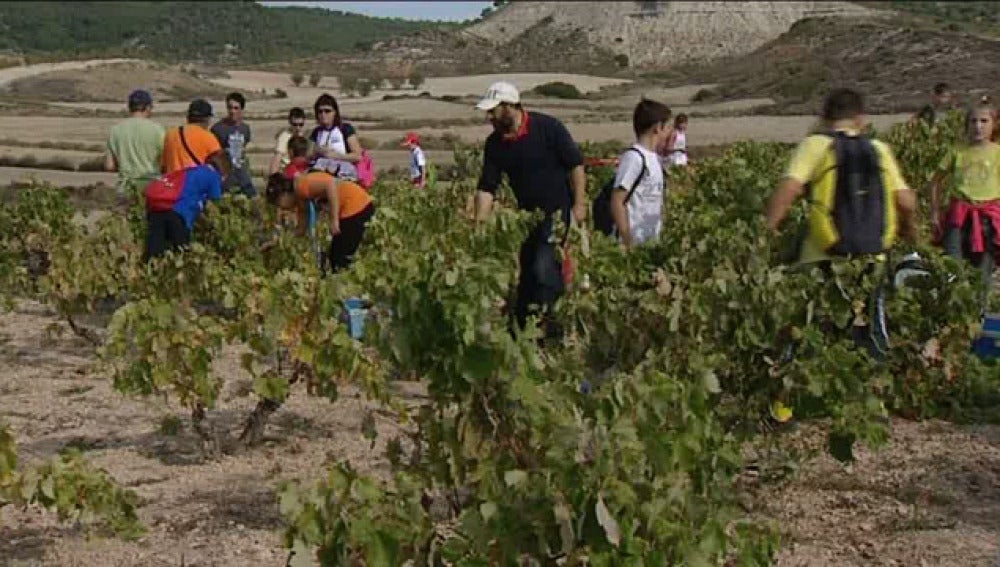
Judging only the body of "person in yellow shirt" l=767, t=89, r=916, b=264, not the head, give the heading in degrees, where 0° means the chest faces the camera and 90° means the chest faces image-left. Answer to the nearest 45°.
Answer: approximately 180°

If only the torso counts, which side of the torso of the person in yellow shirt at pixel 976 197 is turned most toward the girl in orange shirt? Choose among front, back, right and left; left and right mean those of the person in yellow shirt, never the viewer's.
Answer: right

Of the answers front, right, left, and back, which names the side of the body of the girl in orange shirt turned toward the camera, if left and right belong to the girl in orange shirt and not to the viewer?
left

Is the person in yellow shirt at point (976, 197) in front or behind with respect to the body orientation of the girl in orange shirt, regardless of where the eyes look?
behind

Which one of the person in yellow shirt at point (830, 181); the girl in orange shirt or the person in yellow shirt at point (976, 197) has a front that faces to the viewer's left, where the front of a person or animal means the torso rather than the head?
the girl in orange shirt

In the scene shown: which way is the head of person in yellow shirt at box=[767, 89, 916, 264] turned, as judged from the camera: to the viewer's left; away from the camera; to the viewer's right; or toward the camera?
away from the camera

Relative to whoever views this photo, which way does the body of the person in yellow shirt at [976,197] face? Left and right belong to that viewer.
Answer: facing the viewer

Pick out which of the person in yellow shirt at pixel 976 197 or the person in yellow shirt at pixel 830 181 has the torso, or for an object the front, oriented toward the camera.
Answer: the person in yellow shirt at pixel 976 197

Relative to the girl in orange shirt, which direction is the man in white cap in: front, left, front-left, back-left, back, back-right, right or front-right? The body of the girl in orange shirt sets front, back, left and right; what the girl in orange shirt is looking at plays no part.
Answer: back-left

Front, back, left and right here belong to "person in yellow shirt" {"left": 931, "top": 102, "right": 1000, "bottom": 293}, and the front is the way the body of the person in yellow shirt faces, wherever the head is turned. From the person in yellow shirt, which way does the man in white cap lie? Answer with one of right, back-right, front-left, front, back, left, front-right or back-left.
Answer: front-right

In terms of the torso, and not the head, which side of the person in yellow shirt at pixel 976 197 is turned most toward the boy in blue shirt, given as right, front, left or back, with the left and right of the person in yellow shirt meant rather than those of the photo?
right

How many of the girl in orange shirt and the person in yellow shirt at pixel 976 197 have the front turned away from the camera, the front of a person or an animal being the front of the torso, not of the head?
0

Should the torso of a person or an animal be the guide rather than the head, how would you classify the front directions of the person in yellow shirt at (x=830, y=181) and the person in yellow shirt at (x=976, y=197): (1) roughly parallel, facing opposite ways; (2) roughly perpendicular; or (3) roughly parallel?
roughly parallel, facing opposite ways

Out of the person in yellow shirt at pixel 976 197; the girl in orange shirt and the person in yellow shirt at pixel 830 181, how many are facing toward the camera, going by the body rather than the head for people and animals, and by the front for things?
1

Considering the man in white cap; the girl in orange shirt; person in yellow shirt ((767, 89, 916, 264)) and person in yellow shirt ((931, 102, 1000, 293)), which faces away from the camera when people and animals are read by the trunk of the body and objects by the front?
person in yellow shirt ((767, 89, 916, 264))

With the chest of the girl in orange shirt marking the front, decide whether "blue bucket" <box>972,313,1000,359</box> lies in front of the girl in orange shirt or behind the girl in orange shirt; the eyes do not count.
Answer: behind

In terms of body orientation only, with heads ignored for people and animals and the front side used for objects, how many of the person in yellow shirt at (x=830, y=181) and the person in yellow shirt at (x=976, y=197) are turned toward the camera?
1
